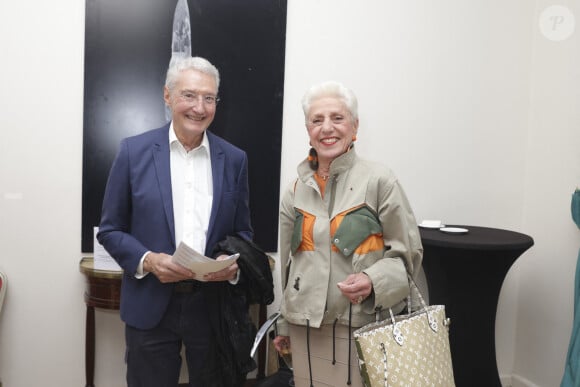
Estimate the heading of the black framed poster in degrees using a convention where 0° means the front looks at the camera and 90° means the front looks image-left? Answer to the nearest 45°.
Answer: approximately 0°

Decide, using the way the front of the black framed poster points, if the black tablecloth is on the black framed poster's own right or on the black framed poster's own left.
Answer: on the black framed poster's own left

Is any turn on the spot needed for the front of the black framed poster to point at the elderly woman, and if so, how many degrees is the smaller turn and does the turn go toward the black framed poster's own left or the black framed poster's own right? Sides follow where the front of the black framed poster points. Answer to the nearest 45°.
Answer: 0° — it already faces them
